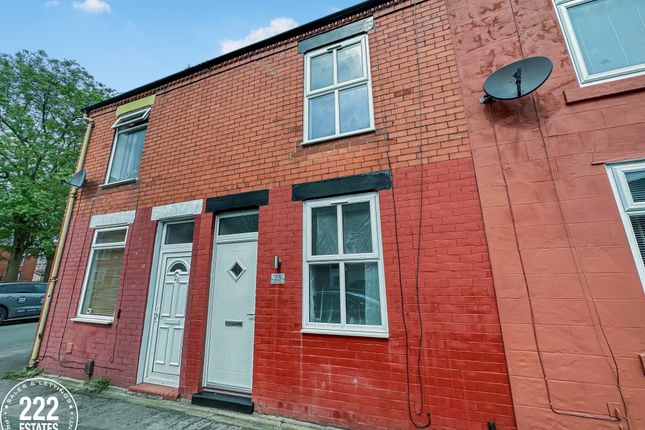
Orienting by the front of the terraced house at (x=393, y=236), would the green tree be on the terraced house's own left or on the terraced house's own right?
on the terraced house's own right

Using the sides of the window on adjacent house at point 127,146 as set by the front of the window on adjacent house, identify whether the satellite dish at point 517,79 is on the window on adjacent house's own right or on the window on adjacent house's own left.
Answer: on the window on adjacent house's own left

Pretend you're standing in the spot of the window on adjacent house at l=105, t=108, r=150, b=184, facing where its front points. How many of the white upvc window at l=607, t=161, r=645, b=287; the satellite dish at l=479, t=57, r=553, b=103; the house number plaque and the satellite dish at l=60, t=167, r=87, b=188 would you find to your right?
1

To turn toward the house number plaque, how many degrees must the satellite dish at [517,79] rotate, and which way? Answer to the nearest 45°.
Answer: approximately 45° to its right

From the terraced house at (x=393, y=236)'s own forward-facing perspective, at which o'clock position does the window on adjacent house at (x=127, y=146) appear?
The window on adjacent house is roughly at 2 o'clock from the terraced house.

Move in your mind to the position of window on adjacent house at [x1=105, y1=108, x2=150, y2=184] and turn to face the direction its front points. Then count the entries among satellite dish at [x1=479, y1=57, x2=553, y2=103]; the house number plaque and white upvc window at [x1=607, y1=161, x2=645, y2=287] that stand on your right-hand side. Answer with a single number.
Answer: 0

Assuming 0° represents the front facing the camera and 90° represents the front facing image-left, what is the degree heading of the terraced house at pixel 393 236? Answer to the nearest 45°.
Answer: approximately 45°

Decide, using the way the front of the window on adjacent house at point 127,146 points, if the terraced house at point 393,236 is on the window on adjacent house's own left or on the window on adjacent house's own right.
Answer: on the window on adjacent house's own left

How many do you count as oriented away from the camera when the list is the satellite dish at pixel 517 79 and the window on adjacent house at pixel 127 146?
0

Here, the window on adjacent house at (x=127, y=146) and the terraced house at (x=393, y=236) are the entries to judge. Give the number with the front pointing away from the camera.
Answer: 0

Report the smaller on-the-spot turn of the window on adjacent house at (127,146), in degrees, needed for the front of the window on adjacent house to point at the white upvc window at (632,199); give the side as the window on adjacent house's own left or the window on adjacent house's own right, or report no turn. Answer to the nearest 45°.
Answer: approximately 90° to the window on adjacent house's own left

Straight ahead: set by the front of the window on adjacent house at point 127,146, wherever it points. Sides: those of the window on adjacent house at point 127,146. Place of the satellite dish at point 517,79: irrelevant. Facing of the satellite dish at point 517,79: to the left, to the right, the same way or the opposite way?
the same way

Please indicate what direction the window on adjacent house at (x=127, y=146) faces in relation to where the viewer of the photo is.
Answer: facing the viewer and to the left of the viewer

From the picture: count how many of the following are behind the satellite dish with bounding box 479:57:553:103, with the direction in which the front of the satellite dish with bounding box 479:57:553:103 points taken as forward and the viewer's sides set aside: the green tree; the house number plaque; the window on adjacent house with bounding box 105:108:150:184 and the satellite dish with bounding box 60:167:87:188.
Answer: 0

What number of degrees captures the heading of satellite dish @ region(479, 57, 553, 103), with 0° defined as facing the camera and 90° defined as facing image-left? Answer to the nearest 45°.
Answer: approximately 45°
